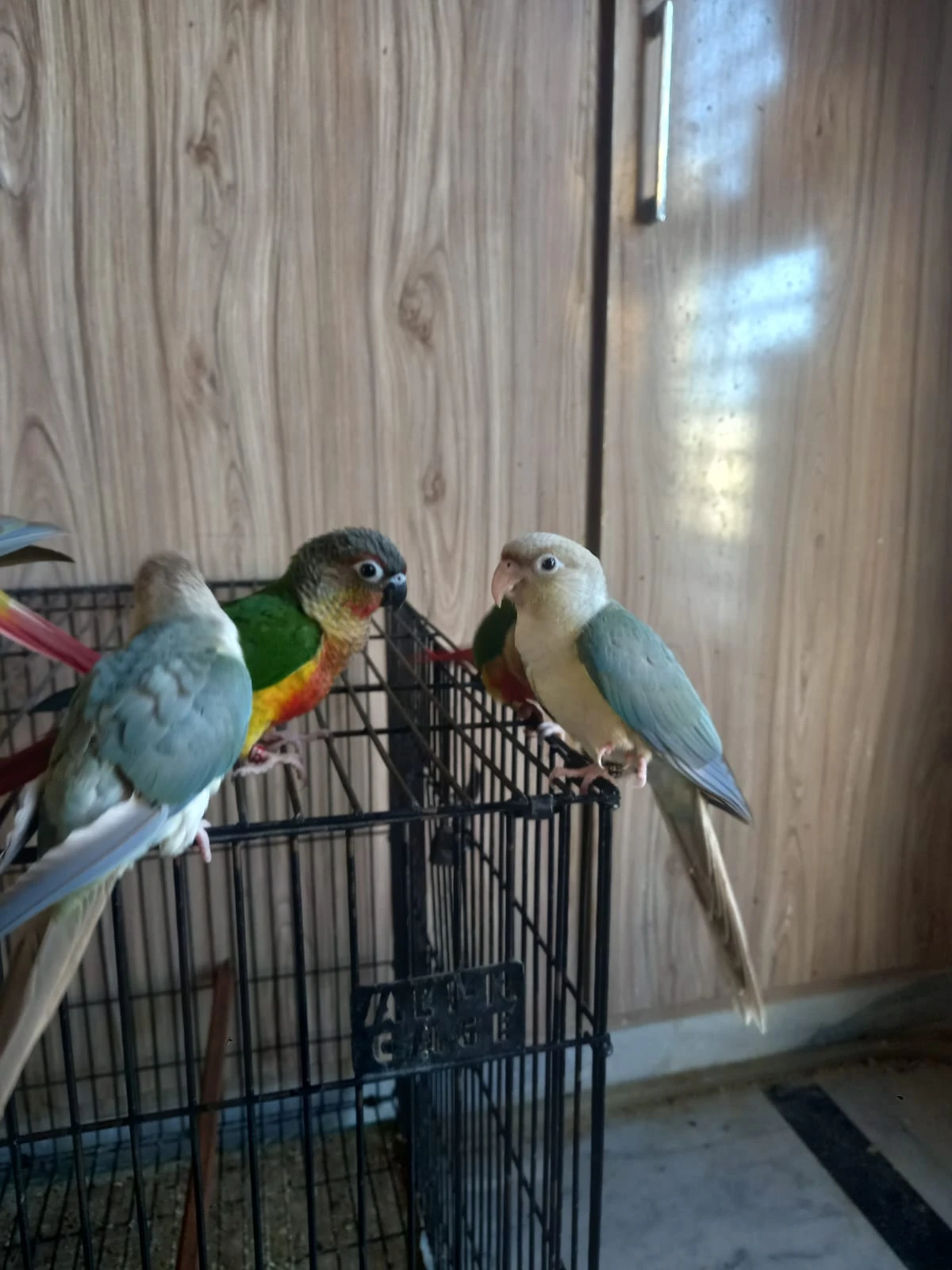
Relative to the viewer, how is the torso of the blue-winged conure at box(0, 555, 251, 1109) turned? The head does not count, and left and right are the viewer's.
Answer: facing away from the viewer and to the right of the viewer
